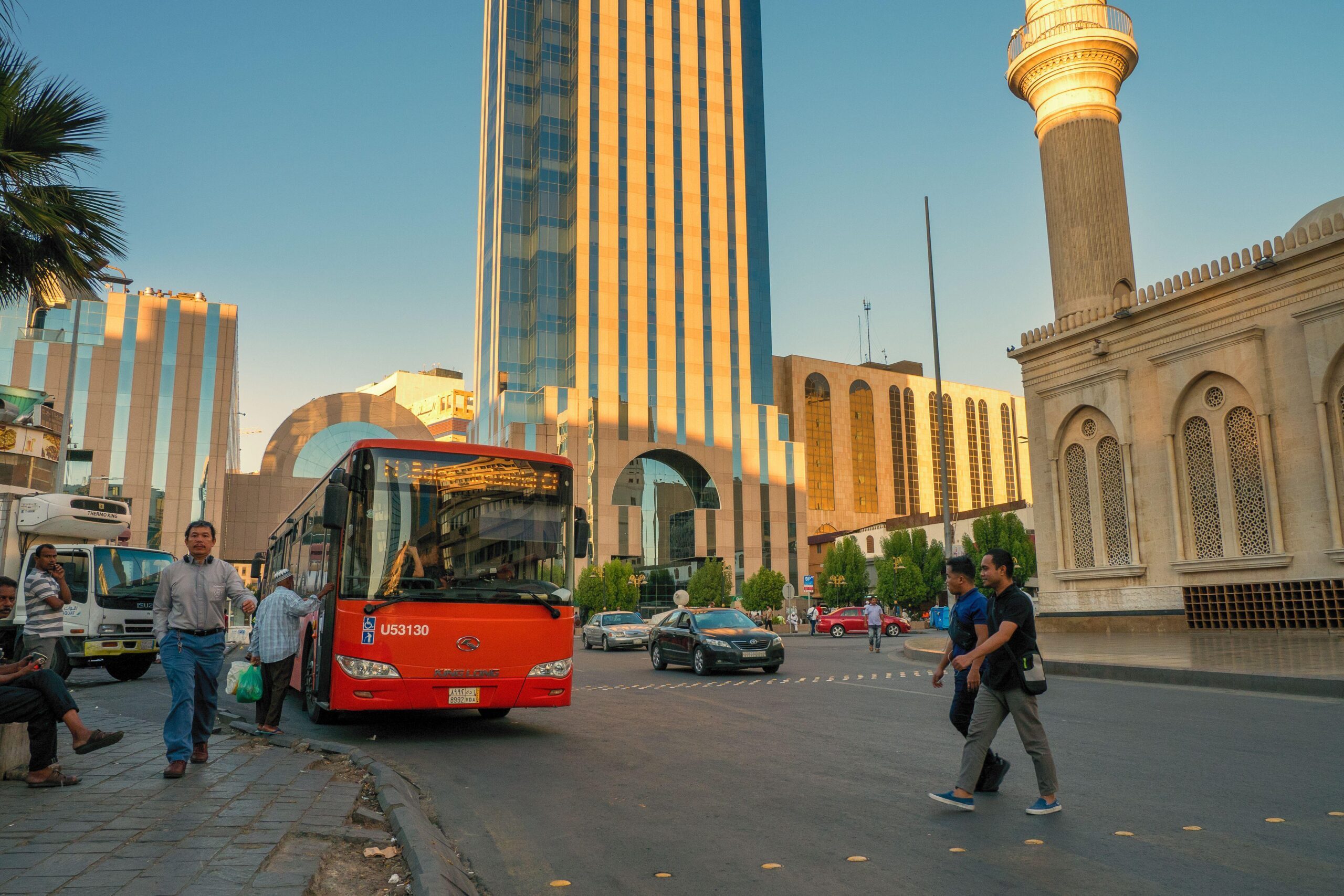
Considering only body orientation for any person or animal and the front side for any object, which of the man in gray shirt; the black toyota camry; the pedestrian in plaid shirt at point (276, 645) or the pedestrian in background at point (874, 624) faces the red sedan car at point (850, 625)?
the pedestrian in plaid shirt at point (276, 645)

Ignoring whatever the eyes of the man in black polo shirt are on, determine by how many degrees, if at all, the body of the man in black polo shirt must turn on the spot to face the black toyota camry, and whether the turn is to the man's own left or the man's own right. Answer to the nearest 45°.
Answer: approximately 45° to the man's own right

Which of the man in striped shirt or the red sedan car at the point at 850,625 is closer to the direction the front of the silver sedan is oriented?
the man in striped shirt

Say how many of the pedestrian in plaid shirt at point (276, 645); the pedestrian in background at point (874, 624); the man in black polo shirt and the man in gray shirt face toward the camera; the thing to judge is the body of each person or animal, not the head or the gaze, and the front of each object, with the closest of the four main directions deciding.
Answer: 2

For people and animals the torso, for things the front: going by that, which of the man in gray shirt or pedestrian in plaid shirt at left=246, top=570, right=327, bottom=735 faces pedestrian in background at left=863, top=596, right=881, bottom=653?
pedestrian in plaid shirt at left=246, top=570, right=327, bottom=735

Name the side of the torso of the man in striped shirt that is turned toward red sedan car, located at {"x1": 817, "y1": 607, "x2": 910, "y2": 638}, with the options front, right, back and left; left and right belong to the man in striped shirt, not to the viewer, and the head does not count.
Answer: left

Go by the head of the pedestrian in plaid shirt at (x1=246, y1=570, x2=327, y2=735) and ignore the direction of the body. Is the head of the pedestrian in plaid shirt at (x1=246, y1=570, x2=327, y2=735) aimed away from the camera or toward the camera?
away from the camera

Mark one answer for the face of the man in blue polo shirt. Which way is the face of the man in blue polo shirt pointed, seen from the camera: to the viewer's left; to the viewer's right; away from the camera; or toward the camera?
to the viewer's left

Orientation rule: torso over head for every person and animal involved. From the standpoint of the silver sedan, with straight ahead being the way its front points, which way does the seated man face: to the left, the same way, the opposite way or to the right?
to the left

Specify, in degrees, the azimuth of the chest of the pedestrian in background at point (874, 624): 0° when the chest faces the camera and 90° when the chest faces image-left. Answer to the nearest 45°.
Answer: approximately 0°

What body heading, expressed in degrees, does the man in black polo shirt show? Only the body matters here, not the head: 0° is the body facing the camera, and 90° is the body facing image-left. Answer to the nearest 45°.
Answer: approximately 90°

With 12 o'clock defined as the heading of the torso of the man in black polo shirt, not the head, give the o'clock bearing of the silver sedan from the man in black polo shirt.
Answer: The silver sedan is roughly at 2 o'clock from the man in black polo shirt.

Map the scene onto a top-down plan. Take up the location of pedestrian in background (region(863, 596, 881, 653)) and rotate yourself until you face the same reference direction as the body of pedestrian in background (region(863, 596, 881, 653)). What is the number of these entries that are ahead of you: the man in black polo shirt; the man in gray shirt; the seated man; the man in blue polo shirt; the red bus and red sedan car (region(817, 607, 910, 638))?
5

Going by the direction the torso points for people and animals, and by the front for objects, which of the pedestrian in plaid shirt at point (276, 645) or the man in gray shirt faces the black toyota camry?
the pedestrian in plaid shirt

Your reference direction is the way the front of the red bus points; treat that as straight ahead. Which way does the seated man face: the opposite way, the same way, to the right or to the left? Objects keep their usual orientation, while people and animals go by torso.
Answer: to the left
